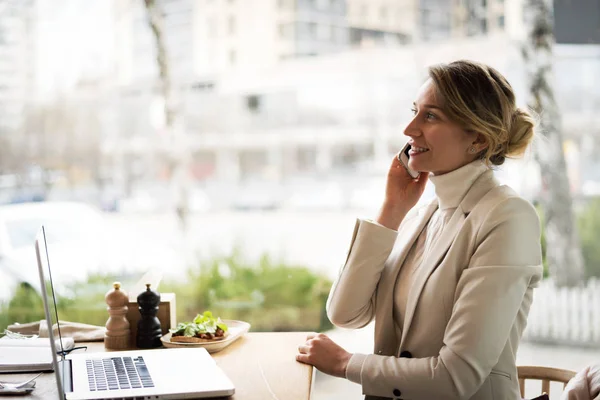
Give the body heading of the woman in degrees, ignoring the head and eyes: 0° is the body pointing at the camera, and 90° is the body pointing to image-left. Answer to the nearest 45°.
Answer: approximately 45°

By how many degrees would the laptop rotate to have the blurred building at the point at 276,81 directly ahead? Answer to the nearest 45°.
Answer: approximately 90° to its left

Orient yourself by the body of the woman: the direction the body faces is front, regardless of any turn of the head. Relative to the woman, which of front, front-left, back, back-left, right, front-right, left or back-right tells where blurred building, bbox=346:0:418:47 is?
back-right

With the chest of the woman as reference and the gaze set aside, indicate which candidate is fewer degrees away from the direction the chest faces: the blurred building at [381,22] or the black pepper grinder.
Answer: the black pepper grinder

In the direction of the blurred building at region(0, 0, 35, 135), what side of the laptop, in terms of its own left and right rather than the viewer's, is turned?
left

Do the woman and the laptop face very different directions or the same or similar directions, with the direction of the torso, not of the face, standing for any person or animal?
very different directions

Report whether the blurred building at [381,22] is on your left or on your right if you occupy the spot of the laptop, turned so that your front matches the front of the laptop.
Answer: on your left

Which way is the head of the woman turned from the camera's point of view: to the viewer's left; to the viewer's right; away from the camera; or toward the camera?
to the viewer's left

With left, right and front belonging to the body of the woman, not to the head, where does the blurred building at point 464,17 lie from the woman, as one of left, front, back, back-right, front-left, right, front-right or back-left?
back-right

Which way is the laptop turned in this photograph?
to the viewer's right
